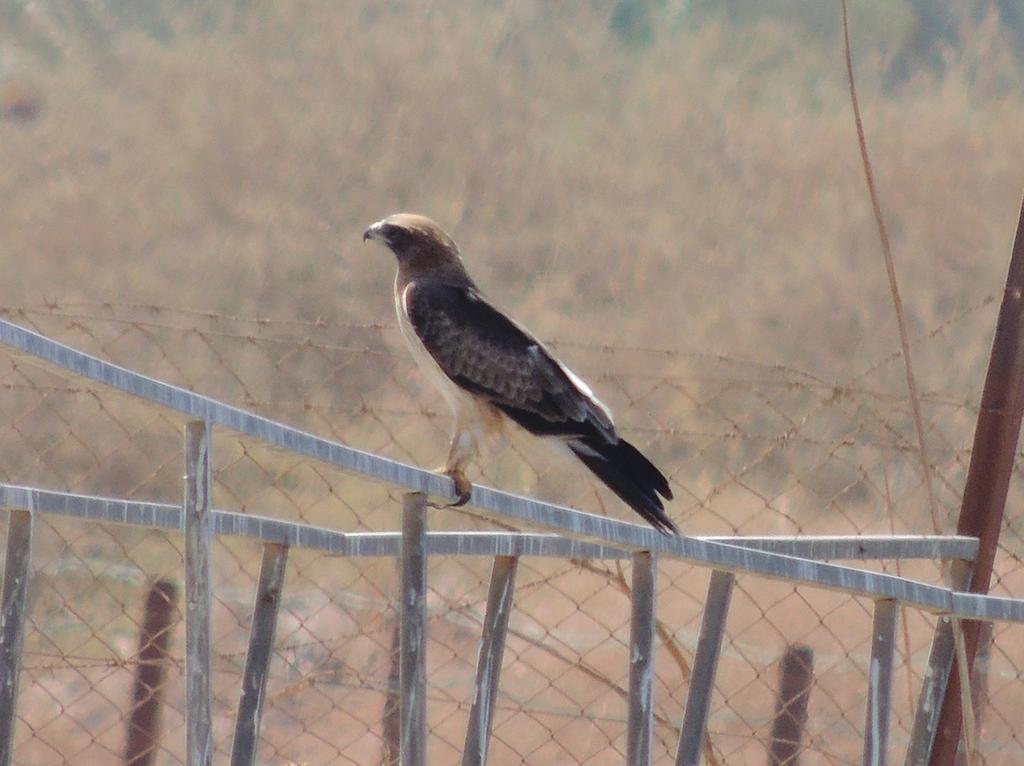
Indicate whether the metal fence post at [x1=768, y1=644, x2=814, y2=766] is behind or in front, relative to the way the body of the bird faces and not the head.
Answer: behind

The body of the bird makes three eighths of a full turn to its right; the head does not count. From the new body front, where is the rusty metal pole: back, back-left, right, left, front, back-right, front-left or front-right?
right

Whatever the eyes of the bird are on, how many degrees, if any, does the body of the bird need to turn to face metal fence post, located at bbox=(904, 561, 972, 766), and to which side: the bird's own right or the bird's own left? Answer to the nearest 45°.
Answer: approximately 135° to the bird's own left

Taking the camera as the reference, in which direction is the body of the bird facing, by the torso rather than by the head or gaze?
to the viewer's left
